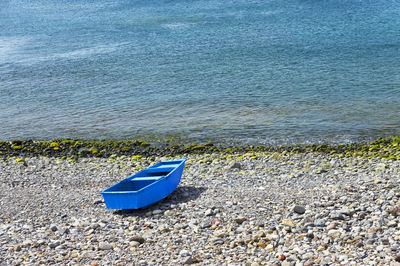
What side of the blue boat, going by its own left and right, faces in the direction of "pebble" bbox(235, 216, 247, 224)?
right

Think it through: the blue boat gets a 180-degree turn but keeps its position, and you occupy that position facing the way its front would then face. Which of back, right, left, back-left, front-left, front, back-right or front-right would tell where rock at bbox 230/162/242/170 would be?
back

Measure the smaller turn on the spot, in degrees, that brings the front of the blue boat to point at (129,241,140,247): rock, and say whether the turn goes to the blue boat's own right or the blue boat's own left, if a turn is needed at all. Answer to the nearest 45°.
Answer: approximately 135° to the blue boat's own right

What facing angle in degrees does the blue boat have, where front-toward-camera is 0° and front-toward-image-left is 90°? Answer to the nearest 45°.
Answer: approximately 225°

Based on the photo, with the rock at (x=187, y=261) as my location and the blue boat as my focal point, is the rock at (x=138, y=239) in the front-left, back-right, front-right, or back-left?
front-left

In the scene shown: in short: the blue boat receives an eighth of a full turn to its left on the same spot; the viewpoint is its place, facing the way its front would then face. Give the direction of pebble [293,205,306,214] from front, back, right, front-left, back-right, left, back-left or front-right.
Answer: back-right

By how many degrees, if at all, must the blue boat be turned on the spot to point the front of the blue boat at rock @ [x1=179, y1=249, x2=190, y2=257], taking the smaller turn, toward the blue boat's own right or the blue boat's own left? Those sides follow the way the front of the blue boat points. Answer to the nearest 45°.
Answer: approximately 135° to the blue boat's own right

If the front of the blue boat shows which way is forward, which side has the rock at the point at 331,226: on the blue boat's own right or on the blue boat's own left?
on the blue boat's own right

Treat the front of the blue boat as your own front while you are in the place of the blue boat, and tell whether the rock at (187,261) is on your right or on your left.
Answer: on your right

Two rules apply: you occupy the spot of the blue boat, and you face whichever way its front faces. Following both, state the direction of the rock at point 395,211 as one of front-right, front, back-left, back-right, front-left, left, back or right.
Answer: right

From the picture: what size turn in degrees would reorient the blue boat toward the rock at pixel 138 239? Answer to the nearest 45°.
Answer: approximately 135° to its right

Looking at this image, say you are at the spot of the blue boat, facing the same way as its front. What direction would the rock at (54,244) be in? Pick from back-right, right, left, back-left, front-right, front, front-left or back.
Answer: back

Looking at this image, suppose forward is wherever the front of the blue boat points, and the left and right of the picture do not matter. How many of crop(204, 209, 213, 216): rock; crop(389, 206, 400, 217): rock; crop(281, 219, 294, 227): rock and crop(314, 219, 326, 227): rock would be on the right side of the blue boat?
4

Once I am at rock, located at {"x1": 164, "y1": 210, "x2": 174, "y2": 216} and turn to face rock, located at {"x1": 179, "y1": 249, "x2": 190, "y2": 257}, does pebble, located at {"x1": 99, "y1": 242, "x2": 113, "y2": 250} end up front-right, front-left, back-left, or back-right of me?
front-right
